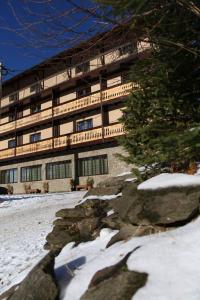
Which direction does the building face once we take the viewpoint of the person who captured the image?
facing the viewer and to the left of the viewer

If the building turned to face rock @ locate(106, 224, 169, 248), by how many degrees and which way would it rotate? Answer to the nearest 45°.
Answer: approximately 45° to its left

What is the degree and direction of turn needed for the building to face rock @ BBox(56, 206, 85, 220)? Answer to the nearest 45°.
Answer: approximately 45° to its left

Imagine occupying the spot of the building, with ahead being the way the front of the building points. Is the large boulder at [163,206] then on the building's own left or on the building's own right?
on the building's own left

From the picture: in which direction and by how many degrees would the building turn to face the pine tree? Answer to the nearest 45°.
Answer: approximately 45° to its left

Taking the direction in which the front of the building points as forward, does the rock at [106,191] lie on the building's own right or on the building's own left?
on the building's own left
